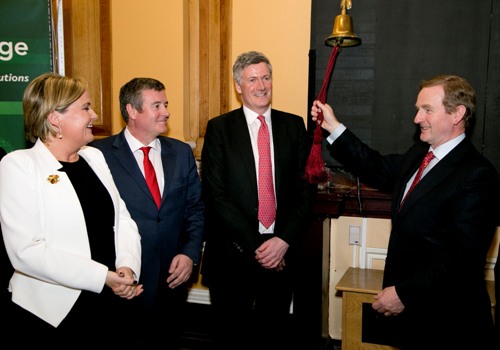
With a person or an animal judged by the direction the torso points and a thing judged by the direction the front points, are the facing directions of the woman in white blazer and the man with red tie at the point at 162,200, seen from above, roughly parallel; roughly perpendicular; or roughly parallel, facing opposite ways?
roughly parallel

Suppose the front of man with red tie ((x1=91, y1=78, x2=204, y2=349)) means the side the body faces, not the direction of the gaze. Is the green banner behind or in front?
behind

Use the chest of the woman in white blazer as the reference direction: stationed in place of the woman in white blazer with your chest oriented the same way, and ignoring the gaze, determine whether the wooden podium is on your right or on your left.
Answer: on your left

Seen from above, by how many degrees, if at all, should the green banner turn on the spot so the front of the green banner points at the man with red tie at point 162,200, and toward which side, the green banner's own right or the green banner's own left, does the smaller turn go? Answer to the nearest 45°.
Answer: approximately 45° to the green banner's own left

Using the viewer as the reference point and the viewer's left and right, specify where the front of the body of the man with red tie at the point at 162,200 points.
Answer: facing the viewer and to the right of the viewer

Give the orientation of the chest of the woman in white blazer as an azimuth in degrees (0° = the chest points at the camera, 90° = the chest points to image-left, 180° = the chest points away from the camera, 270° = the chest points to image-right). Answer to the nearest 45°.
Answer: approximately 315°

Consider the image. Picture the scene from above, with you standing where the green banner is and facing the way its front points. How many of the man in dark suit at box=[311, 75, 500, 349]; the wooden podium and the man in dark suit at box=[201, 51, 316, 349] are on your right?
0

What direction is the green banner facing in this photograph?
toward the camera

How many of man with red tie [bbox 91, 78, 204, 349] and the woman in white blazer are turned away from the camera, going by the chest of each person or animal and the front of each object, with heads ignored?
0

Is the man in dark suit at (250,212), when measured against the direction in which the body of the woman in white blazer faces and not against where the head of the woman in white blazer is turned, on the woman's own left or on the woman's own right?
on the woman's own left

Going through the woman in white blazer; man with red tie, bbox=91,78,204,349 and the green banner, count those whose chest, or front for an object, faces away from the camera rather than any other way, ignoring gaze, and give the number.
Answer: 0

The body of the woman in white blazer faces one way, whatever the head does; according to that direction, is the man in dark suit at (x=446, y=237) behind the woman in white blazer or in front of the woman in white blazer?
in front

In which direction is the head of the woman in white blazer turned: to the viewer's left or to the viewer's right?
to the viewer's right

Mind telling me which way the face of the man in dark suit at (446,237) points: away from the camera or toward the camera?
toward the camera

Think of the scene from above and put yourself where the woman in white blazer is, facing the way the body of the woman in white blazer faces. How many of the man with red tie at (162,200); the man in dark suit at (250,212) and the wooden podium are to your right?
0

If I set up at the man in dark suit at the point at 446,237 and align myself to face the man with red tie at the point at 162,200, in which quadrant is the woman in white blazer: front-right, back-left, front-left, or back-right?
front-left
